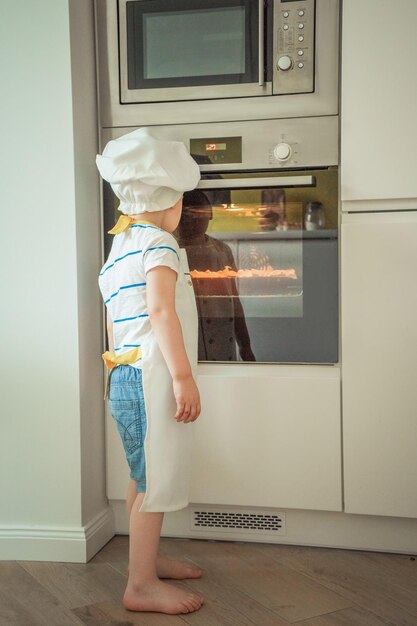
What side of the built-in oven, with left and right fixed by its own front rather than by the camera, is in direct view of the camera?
front

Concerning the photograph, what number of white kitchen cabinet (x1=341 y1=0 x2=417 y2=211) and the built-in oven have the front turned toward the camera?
2

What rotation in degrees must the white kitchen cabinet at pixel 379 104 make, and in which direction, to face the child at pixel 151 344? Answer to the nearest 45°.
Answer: approximately 45° to its right

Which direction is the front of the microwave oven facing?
toward the camera

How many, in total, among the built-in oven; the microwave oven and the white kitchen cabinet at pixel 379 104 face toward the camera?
3

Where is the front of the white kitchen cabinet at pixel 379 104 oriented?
toward the camera

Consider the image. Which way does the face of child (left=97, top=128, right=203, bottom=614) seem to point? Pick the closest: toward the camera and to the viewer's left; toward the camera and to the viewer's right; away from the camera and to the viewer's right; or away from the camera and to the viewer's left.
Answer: away from the camera and to the viewer's right
